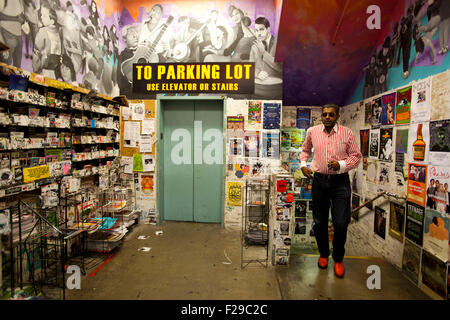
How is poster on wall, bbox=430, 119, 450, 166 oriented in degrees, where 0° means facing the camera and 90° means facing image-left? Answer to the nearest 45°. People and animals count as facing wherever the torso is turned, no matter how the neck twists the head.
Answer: approximately 45°

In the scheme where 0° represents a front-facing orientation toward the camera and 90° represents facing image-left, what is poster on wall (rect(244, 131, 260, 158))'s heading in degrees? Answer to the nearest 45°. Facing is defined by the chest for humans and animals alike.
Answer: approximately 0°

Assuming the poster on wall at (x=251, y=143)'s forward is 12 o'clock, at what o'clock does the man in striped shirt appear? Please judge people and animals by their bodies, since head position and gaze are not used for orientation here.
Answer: The man in striped shirt is roughly at 11 o'clock from the poster on wall.

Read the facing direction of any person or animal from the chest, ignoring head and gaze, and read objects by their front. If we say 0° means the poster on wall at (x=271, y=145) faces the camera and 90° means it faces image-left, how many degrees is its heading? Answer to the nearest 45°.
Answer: approximately 0°

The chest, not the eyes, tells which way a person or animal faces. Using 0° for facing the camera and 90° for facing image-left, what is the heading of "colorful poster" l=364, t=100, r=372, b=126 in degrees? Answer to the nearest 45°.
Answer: approximately 45°

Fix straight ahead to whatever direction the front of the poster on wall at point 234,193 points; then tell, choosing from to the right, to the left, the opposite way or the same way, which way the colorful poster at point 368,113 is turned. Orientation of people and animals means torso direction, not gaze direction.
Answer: to the right

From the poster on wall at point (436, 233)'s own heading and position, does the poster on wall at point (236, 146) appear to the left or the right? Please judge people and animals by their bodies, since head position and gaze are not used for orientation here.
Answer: on its right

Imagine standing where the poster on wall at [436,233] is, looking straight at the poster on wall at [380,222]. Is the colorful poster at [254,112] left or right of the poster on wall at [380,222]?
left

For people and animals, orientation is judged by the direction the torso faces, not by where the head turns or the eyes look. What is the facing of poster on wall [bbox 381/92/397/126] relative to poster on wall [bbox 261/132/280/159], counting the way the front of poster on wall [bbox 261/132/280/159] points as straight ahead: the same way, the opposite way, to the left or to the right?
to the right

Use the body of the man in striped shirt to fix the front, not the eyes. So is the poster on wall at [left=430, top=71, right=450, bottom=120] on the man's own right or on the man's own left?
on the man's own left

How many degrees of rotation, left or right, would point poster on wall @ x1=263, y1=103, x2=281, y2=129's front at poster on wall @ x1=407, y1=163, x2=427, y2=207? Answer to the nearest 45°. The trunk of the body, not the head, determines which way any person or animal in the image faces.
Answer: approximately 45° to its left

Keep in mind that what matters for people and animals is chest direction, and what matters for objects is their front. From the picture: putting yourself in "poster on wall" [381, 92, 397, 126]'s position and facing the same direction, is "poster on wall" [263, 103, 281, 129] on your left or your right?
on your right
